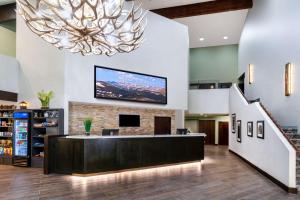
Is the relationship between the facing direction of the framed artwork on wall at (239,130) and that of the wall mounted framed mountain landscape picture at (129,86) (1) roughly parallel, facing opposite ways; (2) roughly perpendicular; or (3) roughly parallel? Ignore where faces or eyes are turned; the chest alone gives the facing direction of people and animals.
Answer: roughly perpendicular

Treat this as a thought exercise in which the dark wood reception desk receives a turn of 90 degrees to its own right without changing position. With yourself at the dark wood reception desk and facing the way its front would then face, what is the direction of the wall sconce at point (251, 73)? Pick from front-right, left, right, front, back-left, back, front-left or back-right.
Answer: back

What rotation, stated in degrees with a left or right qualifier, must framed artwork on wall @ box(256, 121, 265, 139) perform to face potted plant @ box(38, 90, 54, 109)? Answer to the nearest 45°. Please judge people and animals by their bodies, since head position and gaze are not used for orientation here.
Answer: approximately 45° to its right

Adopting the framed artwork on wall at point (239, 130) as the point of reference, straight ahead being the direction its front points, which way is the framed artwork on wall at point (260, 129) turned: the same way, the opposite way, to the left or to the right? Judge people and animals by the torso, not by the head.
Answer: the same way

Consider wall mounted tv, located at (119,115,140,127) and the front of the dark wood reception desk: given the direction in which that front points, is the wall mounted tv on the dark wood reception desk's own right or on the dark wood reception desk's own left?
on the dark wood reception desk's own left

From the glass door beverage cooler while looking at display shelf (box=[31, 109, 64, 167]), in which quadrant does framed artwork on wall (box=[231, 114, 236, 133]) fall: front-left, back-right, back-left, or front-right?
front-left

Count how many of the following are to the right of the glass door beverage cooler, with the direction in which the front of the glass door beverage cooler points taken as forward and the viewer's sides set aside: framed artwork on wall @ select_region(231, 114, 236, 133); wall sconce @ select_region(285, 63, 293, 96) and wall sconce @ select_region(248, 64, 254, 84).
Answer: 0

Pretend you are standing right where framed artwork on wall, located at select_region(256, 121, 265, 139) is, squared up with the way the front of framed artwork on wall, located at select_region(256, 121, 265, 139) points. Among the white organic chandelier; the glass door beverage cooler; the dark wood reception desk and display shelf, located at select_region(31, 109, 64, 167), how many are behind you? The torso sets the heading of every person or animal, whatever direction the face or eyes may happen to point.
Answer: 0

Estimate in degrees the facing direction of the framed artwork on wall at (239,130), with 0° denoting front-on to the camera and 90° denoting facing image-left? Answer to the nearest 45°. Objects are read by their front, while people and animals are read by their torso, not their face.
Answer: approximately 45°

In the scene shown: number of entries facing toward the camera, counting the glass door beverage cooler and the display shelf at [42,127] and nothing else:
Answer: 2

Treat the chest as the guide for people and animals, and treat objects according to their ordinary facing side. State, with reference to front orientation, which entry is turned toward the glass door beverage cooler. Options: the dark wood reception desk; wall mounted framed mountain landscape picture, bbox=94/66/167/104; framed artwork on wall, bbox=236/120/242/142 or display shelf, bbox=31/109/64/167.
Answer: the framed artwork on wall

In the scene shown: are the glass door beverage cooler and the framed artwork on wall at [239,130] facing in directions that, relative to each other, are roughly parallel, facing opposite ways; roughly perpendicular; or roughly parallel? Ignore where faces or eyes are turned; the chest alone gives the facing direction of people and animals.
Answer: roughly perpendicular

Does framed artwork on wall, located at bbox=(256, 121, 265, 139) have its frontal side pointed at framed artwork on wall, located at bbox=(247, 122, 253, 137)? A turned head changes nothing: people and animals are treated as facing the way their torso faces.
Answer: no

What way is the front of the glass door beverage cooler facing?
toward the camera

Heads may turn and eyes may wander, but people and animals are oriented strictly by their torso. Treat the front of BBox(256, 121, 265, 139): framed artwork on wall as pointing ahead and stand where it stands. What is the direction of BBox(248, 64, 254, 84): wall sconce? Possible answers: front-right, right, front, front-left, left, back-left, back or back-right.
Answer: back-right

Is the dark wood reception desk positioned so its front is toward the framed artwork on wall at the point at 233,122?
no

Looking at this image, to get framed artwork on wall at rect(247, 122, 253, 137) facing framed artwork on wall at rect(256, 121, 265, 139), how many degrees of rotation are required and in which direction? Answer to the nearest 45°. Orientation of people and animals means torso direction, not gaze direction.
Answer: approximately 45° to its left

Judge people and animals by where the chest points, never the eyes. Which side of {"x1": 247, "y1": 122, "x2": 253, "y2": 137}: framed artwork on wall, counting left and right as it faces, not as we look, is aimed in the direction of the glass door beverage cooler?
front
